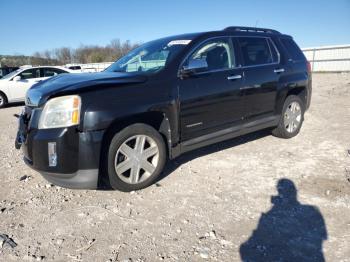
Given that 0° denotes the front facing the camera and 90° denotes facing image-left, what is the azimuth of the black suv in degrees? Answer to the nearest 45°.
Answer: approximately 45°

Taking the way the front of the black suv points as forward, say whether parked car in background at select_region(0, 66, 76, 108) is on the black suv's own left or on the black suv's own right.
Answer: on the black suv's own right
